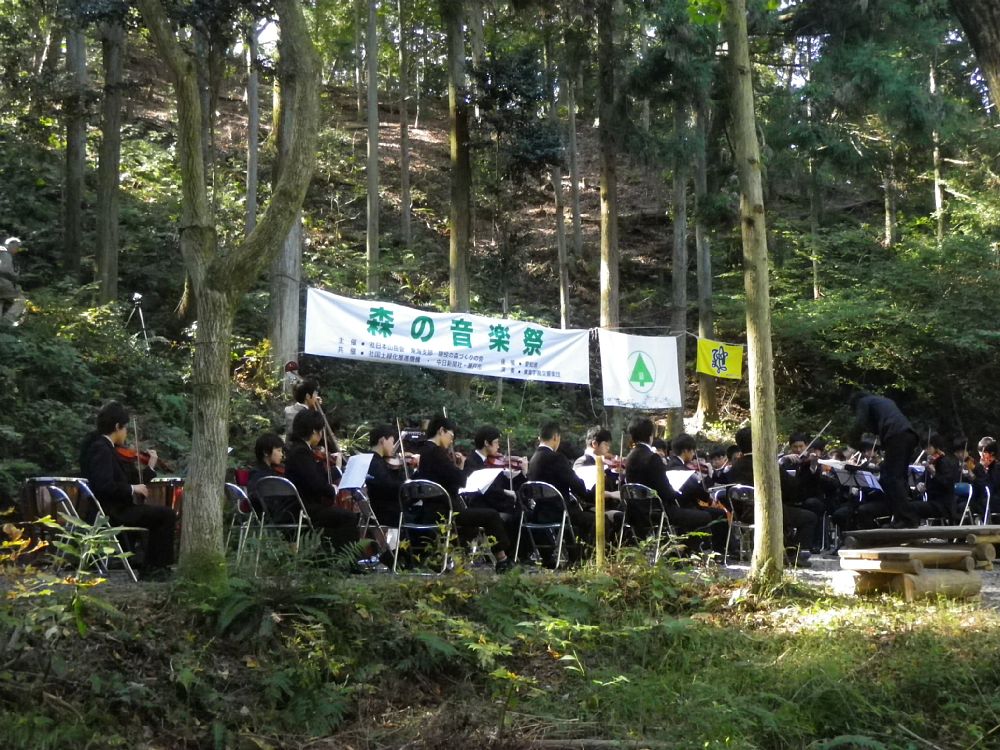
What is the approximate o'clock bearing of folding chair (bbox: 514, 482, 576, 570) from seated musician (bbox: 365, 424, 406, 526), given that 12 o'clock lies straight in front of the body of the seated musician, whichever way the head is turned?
The folding chair is roughly at 12 o'clock from the seated musician.

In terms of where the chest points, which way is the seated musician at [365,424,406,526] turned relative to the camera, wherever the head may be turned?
to the viewer's right

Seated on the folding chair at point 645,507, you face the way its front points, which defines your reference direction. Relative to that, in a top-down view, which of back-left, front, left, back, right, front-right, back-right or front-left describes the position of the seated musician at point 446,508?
back

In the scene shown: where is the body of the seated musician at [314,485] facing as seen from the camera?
to the viewer's right

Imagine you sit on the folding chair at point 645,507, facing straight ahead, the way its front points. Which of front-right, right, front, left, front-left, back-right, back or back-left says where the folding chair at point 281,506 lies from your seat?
back

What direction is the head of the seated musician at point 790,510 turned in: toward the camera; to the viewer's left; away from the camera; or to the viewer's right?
to the viewer's right

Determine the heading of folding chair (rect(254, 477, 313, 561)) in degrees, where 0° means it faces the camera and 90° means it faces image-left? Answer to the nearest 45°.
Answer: approximately 225°

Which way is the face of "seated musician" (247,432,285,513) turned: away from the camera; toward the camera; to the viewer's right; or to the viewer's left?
to the viewer's right

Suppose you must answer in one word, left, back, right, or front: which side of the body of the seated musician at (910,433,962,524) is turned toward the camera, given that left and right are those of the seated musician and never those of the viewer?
left

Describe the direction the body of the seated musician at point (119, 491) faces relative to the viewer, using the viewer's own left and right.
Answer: facing to the right of the viewer

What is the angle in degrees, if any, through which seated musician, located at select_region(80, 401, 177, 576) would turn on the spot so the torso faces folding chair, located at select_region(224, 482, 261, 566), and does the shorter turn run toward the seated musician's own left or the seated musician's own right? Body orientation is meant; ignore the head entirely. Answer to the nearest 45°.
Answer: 0° — they already face it
